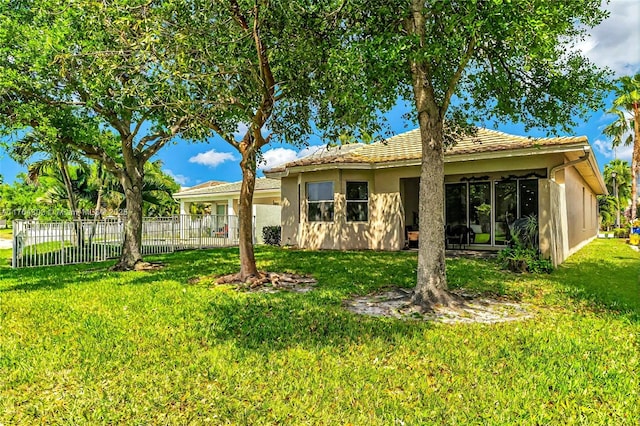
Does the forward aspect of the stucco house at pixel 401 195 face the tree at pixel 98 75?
no

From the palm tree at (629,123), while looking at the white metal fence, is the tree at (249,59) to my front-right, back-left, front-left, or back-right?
front-left

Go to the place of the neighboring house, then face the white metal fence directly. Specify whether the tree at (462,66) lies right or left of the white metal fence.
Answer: left

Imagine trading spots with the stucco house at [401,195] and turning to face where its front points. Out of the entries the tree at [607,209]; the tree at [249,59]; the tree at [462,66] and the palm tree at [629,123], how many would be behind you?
2

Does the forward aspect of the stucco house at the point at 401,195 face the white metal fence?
no

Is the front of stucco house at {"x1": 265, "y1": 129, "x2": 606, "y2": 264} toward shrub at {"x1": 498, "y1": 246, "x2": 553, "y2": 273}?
no
